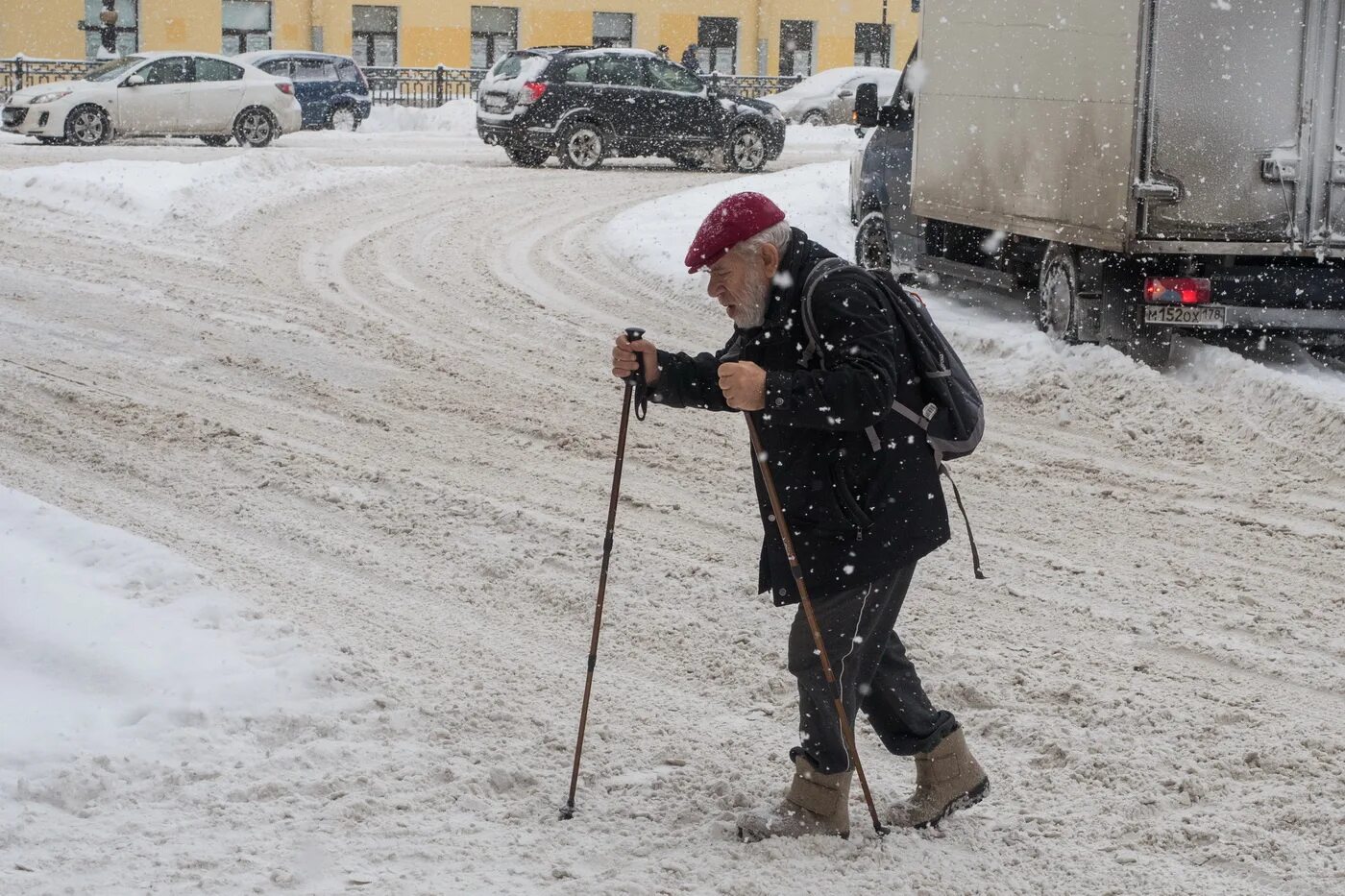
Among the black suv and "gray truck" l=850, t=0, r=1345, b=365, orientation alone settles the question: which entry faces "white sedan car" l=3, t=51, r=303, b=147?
the gray truck

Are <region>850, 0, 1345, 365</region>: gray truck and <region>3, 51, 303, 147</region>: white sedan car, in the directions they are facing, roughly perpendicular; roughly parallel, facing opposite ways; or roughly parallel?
roughly perpendicular

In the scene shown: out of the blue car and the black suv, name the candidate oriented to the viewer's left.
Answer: the blue car

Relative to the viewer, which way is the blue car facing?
to the viewer's left

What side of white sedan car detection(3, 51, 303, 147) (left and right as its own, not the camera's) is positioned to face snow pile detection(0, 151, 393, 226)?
left

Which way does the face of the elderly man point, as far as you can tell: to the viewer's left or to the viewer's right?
to the viewer's left

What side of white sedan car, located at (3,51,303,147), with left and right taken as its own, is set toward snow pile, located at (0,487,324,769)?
left

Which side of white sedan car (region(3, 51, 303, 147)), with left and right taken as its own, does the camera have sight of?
left

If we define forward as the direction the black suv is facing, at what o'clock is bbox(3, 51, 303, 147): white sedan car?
The white sedan car is roughly at 8 o'clock from the black suv.

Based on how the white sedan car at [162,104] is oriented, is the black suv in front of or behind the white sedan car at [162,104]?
behind

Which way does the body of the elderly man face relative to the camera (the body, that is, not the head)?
to the viewer's left

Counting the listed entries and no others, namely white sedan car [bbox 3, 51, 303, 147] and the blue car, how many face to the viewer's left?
2
